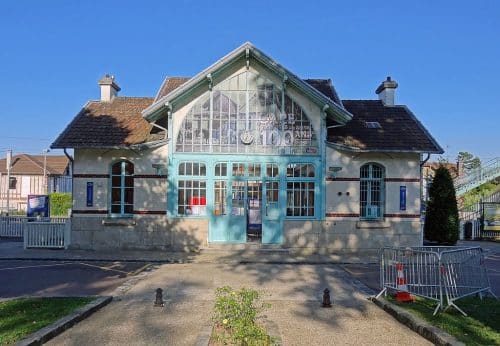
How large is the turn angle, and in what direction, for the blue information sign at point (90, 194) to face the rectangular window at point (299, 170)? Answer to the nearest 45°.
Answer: approximately 90° to its left

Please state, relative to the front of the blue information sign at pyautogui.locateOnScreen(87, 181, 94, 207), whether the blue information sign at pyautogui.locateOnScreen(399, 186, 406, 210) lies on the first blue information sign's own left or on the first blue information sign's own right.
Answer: on the first blue information sign's own left

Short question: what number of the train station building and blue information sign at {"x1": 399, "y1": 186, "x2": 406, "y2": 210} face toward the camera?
2

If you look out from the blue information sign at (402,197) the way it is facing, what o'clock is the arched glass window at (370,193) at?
The arched glass window is roughly at 3 o'clock from the blue information sign.

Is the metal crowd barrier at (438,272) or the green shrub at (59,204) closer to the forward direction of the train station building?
the metal crowd barrier

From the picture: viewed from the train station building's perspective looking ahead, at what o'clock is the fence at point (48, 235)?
The fence is roughly at 3 o'clock from the train station building.

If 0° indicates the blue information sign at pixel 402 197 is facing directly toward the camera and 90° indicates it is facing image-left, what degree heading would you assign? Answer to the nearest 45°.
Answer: approximately 0°

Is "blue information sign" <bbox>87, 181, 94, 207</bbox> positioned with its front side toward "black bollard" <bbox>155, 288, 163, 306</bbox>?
yes
